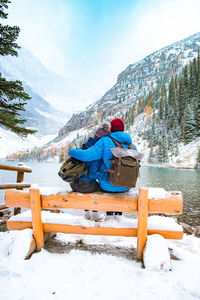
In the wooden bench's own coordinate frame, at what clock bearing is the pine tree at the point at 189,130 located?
The pine tree is roughly at 1 o'clock from the wooden bench.

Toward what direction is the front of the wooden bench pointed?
away from the camera
